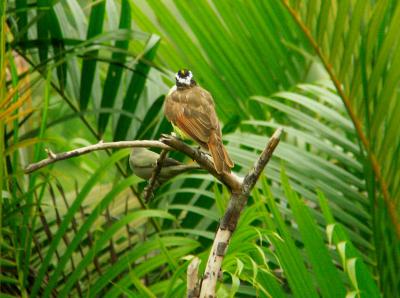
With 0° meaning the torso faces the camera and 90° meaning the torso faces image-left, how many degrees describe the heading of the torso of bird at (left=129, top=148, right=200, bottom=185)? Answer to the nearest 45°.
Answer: approximately 90°

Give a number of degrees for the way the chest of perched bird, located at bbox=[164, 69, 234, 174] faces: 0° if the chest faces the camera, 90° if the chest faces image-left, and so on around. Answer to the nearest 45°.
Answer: approximately 135°

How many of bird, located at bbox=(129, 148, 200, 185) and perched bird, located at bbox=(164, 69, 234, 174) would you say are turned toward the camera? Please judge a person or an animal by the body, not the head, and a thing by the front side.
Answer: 0
